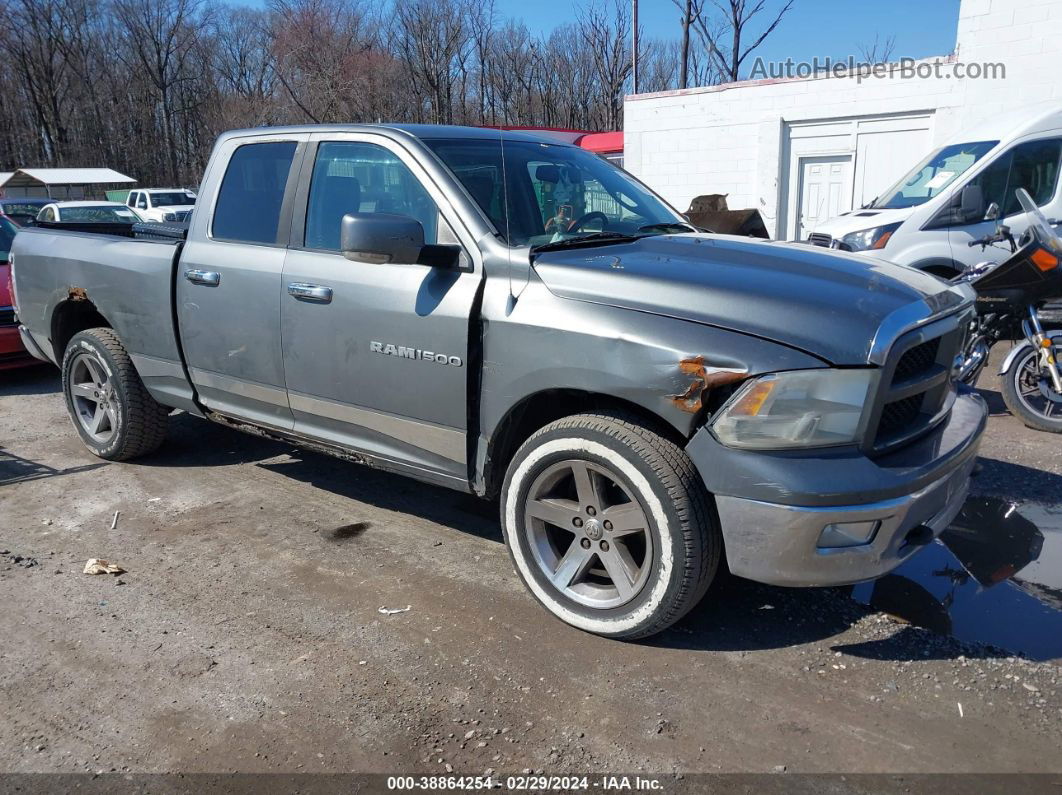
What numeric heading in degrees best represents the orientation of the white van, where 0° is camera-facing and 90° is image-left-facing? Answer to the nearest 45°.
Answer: approximately 45°

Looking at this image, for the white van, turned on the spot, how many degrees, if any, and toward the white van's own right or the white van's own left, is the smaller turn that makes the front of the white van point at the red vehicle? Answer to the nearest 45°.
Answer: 0° — it already faces it

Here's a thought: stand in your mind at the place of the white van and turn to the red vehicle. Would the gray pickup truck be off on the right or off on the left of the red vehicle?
left

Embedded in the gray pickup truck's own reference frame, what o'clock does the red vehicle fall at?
The red vehicle is roughly at 6 o'clock from the gray pickup truck.

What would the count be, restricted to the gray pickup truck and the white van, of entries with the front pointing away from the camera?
0

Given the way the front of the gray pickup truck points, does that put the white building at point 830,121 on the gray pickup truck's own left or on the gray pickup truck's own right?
on the gray pickup truck's own left

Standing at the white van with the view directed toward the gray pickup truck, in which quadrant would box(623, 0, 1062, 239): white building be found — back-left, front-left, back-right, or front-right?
back-right

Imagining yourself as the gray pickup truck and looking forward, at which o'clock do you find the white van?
The white van is roughly at 9 o'clock from the gray pickup truck.

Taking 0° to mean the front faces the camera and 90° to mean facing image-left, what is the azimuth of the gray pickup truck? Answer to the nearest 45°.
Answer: approximately 315°

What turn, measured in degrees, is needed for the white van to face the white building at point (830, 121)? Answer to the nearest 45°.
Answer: approximately 135° to its right

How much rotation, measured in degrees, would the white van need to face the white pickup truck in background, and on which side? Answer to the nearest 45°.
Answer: approximately 90° to its right

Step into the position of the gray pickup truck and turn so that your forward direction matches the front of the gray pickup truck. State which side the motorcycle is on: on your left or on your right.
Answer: on your left
